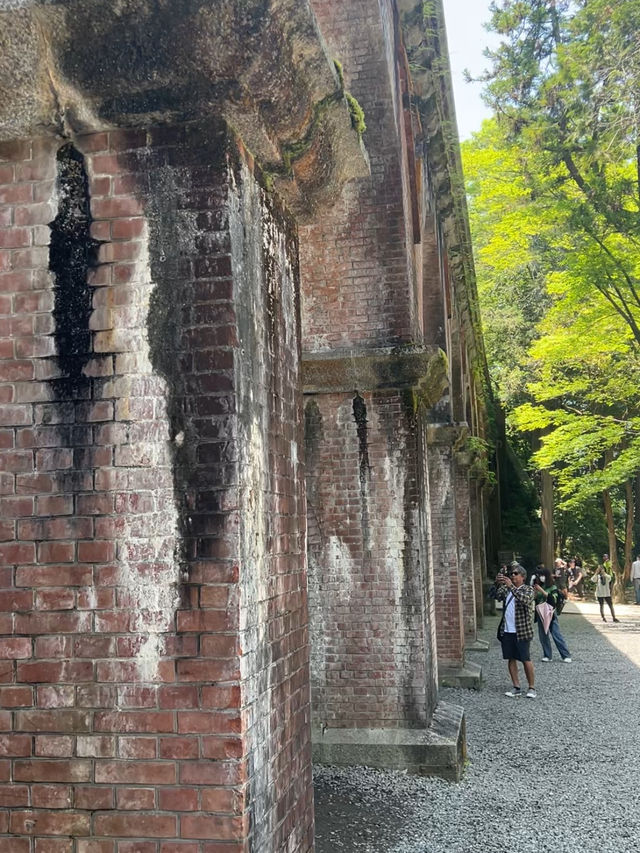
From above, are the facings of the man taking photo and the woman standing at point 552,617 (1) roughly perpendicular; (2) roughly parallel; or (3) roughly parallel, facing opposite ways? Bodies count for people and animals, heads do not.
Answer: roughly parallel

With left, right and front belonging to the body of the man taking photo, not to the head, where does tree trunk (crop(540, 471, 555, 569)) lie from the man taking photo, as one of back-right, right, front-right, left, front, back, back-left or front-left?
back-right

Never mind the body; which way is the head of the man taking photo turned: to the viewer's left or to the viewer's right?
to the viewer's left

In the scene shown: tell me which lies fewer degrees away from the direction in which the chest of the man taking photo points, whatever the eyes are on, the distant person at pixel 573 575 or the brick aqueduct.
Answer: the brick aqueduct

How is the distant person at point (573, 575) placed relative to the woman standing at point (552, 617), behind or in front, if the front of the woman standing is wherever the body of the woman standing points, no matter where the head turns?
behind

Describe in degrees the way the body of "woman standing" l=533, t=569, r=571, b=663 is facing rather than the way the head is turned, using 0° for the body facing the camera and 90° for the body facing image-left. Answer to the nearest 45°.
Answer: approximately 45°

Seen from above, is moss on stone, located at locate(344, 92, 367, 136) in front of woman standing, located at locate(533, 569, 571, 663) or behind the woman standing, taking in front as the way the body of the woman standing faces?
in front

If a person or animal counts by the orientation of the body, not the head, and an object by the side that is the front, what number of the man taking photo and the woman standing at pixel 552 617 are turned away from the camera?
0

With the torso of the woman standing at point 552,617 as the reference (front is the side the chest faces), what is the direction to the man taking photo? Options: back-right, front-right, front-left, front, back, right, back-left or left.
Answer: front-left

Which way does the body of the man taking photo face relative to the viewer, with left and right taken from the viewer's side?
facing the viewer and to the left of the viewer
